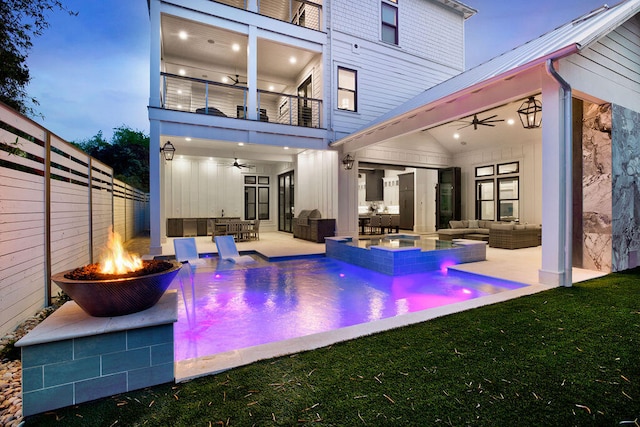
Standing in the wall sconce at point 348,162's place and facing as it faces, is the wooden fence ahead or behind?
ahead

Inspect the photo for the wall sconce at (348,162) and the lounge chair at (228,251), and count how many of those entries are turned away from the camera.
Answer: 0

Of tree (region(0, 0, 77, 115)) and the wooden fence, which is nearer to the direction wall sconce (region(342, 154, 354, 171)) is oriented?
the wooden fence

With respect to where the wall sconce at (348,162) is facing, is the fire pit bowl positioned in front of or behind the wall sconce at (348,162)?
in front

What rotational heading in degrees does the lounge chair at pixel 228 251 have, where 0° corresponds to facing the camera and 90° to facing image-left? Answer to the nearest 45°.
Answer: approximately 315°

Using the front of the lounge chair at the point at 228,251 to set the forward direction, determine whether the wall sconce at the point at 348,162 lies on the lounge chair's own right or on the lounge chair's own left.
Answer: on the lounge chair's own left

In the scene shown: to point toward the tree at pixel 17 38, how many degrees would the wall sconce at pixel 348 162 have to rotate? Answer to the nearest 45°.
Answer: approximately 45° to its right

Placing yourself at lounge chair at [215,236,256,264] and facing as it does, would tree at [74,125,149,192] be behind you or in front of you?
behind

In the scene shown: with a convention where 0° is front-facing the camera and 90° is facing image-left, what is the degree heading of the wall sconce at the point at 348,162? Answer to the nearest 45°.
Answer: approximately 0°
